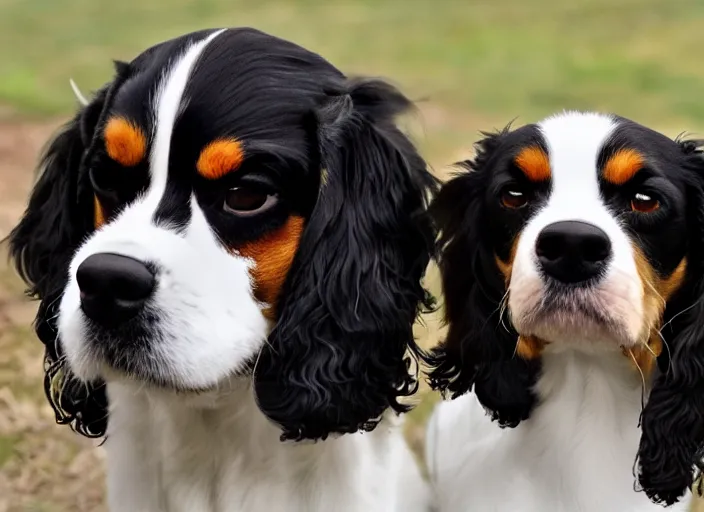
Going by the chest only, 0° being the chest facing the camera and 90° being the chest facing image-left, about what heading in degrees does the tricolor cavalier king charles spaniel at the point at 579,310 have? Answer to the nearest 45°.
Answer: approximately 0°

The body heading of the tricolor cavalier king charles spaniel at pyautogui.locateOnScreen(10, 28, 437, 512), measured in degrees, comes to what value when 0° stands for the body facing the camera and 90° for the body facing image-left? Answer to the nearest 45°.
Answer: approximately 45°

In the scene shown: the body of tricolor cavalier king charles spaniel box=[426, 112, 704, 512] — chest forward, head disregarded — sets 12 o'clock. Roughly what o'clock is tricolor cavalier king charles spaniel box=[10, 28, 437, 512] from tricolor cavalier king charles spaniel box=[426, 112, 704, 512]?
tricolor cavalier king charles spaniel box=[10, 28, 437, 512] is roughly at 2 o'clock from tricolor cavalier king charles spaniel box=[426, 112, 704, 512].

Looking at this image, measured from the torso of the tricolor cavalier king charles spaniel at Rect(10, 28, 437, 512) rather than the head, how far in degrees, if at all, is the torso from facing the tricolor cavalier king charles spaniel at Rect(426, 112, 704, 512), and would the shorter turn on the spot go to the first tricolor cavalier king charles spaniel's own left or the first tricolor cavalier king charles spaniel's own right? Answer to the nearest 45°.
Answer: approximately 135° to the first tricolor cavalier king charles spaniel's own left
